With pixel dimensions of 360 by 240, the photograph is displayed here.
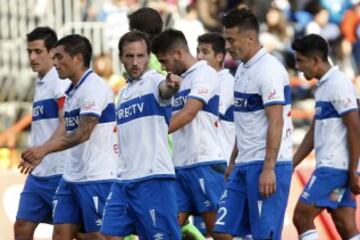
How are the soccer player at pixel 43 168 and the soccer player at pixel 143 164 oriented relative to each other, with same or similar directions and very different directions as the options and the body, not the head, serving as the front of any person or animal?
same or similar directions

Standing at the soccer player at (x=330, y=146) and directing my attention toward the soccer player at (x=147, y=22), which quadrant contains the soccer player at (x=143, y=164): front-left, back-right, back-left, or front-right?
front-left

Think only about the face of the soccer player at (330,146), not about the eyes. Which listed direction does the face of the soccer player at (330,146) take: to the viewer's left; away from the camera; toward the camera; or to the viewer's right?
to the viewer's left

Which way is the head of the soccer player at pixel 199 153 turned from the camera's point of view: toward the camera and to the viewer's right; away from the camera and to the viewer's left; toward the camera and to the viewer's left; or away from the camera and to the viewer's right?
toward the camera and to the viewer's left

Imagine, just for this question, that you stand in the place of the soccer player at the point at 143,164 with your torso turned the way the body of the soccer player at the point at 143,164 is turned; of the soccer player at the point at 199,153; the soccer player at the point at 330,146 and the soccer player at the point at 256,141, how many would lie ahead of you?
0

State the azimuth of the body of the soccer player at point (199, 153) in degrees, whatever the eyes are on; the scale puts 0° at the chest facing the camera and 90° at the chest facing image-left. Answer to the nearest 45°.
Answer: approximately 90°

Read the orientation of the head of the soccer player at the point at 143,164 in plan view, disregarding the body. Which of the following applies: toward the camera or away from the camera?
toward the camera

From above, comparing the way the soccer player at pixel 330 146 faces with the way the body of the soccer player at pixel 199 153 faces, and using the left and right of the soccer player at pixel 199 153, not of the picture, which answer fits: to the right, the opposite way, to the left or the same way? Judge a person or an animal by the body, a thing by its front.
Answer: the same way

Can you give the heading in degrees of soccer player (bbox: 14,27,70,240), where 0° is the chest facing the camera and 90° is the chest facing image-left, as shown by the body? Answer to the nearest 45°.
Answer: approximately 45°

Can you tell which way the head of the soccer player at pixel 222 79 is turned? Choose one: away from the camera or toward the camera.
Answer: toward the camera

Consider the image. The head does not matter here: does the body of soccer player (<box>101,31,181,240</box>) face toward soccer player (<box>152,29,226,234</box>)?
no

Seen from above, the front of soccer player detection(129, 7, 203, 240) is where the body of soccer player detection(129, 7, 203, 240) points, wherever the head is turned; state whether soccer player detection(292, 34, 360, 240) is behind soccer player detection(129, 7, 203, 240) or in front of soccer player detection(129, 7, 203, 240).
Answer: behind
